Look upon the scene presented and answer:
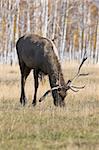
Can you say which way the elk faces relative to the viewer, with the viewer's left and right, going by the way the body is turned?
facing the viewer and to the right of the viewer
